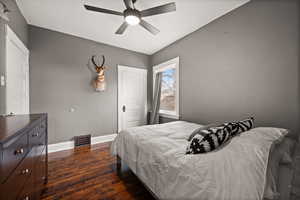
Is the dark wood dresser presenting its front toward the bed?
yes

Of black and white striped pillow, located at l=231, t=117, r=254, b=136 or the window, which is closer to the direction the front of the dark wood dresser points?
the black and white striped pillow

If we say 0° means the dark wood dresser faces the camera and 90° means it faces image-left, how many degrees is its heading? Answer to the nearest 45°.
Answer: approximately 315°

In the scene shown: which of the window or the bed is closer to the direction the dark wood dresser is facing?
the bed

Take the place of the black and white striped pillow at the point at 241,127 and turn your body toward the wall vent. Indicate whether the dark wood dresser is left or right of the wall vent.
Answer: left

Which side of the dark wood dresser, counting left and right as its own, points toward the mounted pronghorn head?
left

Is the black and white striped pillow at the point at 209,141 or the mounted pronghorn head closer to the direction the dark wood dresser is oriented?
the black and white striped pillow

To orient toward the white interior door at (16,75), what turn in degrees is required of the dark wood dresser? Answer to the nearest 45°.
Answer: approximately 135° to its left

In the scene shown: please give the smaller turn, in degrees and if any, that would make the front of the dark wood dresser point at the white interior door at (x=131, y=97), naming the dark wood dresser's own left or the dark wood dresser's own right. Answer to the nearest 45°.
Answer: approximately 90° to the dark wood dresser's own left

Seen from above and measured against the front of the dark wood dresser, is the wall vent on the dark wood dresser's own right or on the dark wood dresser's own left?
on the dark wood dresser's own left
